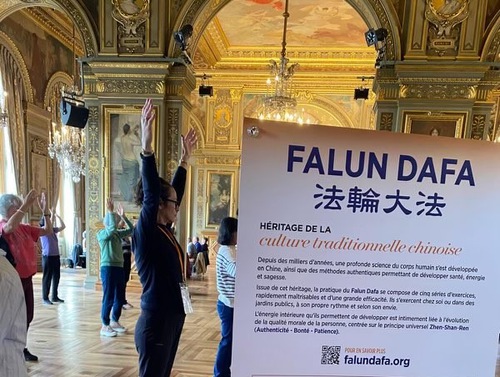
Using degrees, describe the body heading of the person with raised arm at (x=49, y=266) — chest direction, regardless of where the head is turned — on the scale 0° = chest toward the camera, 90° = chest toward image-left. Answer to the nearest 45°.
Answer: approximately 315°

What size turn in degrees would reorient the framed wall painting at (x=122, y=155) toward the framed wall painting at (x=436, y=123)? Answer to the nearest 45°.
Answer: approximately 45° to its left

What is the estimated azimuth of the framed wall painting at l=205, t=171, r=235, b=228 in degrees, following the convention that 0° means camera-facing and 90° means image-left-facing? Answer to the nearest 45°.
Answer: approximately 0°

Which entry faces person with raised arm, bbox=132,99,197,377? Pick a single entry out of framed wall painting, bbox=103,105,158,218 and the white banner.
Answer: the framed wall painting

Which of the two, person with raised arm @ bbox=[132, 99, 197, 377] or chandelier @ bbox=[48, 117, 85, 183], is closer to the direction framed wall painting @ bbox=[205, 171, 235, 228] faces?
the person with raised arm

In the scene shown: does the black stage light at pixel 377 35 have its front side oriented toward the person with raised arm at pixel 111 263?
yes

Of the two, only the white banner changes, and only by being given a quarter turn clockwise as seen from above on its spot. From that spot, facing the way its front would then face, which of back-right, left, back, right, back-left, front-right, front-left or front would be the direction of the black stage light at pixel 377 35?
right
